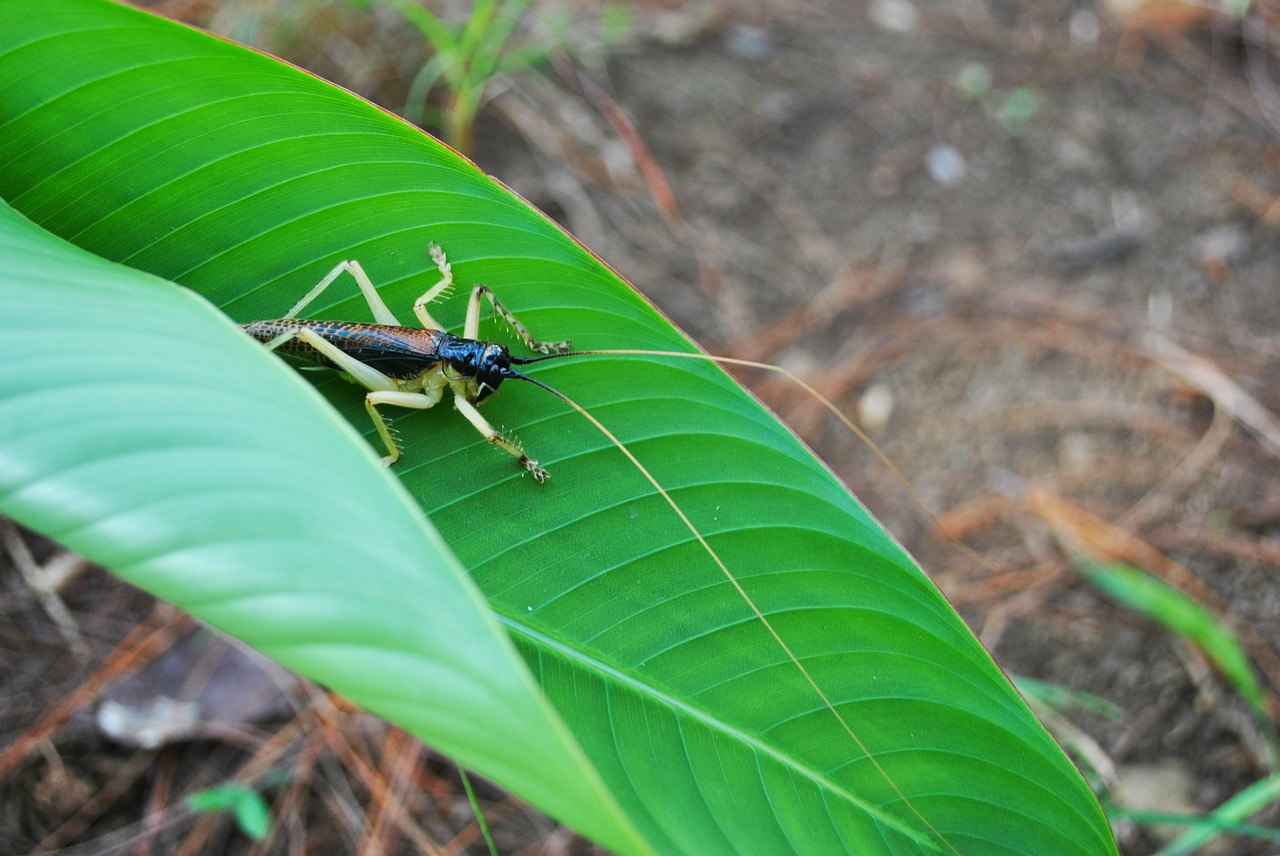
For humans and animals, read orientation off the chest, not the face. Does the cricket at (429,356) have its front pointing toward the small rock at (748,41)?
no

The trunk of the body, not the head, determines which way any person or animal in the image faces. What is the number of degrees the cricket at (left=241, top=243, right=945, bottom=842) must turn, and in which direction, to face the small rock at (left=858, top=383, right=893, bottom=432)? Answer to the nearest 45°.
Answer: approximately 45° to its left

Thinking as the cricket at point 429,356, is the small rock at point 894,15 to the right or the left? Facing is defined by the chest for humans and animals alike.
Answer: on its left

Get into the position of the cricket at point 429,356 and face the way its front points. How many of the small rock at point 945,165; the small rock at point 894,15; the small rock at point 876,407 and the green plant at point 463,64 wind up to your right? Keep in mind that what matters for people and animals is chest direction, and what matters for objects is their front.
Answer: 0

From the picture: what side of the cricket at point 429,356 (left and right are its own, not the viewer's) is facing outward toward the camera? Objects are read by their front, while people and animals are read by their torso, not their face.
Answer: right

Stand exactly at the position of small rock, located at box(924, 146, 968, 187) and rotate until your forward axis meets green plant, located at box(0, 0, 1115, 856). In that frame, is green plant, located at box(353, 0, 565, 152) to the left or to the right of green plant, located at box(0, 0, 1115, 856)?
right

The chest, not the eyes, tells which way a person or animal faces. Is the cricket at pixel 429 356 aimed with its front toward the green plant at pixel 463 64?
no

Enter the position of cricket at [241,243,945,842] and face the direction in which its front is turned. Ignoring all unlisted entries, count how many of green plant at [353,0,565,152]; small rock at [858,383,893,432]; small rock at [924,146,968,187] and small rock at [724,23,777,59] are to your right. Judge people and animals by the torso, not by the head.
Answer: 0

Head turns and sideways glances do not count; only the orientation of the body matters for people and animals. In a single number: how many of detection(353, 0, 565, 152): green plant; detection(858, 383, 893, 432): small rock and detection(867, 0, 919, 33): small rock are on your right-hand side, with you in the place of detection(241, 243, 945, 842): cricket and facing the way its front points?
0

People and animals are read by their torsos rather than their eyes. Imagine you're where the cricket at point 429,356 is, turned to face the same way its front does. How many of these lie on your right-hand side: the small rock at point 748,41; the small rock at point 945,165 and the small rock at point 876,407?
0

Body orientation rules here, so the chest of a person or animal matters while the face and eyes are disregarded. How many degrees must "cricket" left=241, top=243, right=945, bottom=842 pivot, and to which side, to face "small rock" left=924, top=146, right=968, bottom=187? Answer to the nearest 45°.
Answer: approximately 45° to its left
